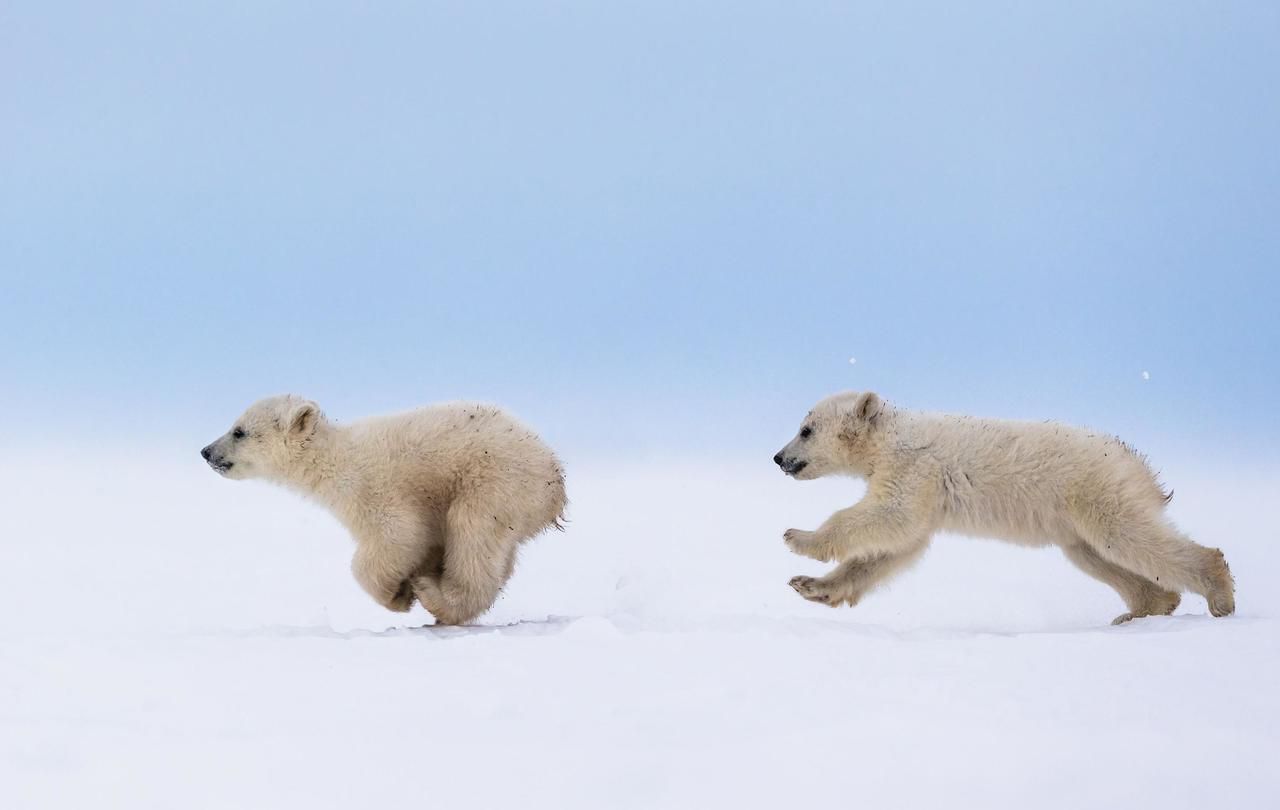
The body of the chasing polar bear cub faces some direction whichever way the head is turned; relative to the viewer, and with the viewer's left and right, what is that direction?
facing to the left of the viewer

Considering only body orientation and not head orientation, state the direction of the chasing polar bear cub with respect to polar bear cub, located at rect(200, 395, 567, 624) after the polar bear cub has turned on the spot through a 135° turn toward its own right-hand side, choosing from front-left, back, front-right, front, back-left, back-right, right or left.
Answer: front-right

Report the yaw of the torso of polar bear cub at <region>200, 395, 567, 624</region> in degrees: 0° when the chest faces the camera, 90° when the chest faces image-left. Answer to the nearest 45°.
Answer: approximately 90°
